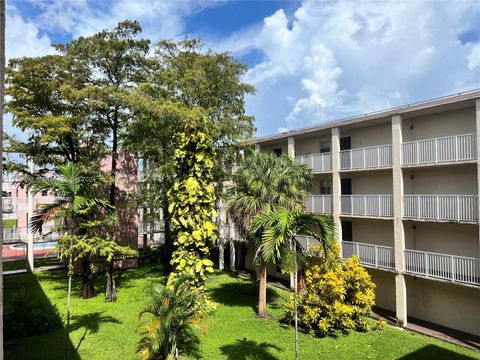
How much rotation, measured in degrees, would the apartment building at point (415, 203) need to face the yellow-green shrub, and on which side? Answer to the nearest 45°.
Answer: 0° — it already faces it

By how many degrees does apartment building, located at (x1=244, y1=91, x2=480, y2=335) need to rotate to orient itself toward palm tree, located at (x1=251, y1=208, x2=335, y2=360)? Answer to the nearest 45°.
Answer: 0° — it already faces it

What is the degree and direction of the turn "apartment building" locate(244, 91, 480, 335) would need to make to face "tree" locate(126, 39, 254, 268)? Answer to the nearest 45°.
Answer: approximately 45° to its right

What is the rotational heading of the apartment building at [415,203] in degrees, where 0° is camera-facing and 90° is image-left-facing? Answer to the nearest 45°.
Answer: approximately 45°

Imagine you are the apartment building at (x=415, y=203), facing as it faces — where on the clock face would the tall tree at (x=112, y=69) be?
The tall tree is roughly at 1 o'clock from the apartment building.
